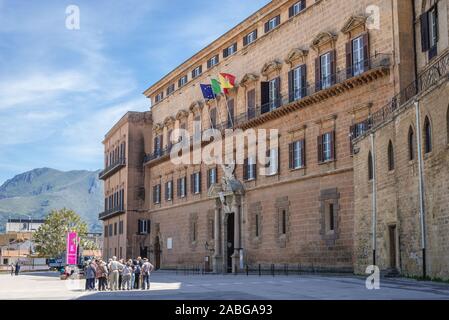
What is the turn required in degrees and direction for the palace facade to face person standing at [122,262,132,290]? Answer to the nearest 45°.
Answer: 0° — it already faces them

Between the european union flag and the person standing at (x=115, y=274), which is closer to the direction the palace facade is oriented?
the person standing

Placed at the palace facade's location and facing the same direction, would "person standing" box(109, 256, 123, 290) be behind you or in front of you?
in front

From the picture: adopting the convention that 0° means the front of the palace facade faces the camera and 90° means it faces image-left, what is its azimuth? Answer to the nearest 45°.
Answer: approximately 45°
